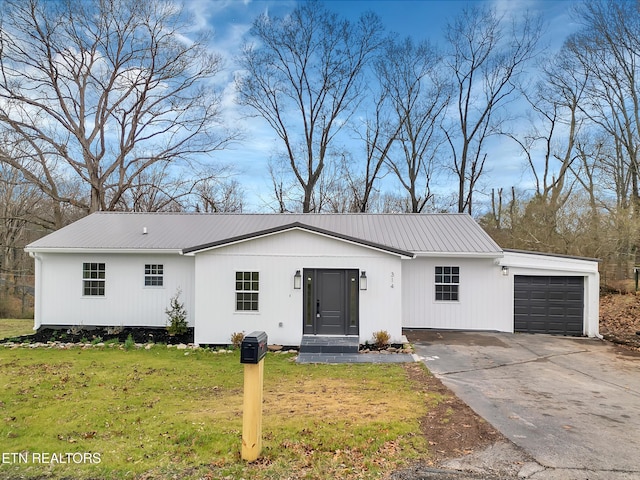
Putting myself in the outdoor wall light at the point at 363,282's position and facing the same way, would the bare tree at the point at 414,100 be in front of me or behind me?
behind

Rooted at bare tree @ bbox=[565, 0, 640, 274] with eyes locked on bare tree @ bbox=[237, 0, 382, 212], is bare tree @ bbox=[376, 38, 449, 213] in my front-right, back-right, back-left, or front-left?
front-right

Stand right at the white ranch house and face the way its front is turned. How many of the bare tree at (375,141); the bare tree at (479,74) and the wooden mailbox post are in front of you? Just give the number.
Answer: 1

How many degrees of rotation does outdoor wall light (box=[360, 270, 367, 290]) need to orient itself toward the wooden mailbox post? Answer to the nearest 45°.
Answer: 0° — it already faces it

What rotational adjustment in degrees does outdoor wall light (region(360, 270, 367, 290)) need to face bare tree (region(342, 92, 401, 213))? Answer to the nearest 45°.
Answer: approximately 180°

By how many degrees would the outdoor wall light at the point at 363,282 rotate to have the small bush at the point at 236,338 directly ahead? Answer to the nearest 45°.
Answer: approximately 90° to its right

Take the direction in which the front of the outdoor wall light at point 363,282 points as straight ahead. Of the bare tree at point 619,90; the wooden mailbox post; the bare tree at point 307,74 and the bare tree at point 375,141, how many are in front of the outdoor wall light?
1

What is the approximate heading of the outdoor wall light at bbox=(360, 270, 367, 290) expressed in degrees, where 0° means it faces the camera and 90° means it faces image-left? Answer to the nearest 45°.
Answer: approximately 0°

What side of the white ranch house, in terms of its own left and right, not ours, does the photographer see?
front

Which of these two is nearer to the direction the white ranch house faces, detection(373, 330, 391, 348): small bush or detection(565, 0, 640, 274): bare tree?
the small bush

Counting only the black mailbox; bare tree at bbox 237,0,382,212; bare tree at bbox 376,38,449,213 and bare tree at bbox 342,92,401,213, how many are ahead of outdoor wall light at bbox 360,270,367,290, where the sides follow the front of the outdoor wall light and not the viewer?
1
